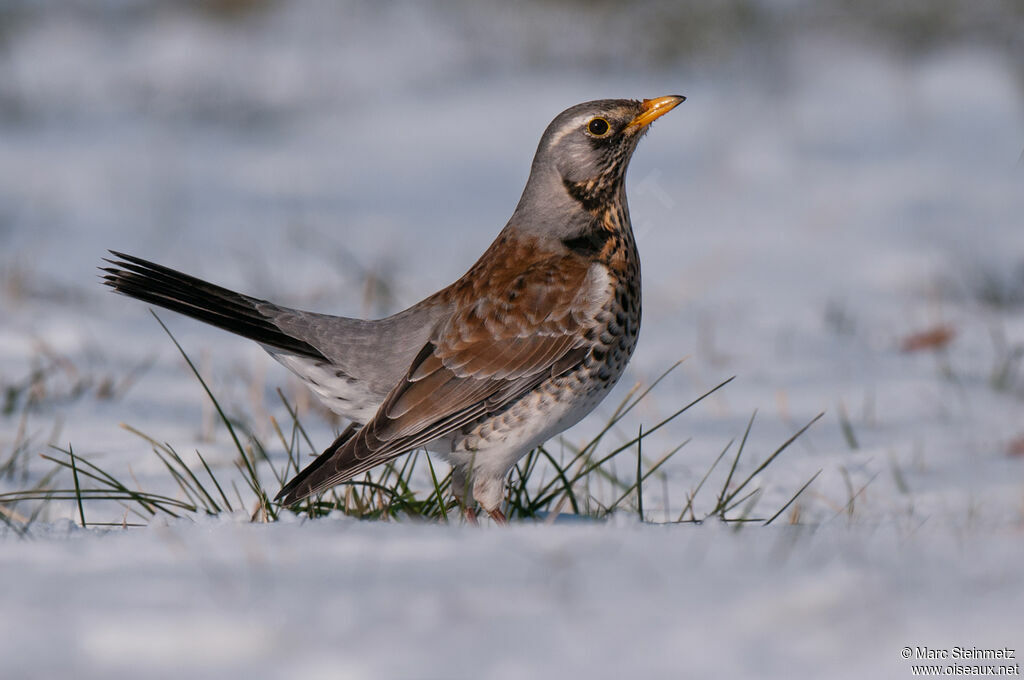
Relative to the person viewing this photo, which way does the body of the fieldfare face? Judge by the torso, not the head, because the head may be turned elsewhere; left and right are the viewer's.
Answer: facing to the right of the viewer
